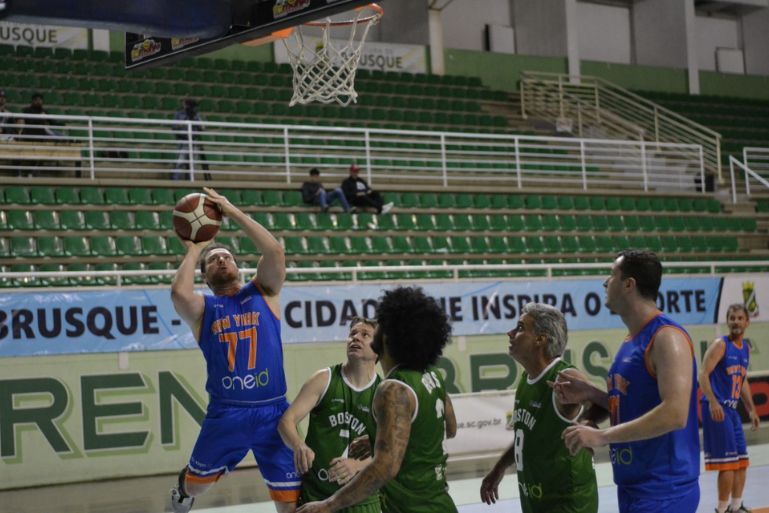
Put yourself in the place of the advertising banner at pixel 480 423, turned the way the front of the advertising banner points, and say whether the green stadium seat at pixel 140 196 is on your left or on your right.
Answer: on your right

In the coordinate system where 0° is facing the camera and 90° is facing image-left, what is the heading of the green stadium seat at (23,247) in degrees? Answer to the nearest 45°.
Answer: approximately 0°

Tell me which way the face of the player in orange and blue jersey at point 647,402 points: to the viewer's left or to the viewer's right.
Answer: to the viewer's left

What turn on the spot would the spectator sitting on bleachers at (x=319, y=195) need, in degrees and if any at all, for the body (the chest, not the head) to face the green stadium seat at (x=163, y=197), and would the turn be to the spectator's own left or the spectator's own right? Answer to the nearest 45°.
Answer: approximately 135° to the spectator's own right

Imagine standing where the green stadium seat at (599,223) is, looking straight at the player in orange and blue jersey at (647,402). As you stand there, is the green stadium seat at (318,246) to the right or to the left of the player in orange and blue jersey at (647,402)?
right

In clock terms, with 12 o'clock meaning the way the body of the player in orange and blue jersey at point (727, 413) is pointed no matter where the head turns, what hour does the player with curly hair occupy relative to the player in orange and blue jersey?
The player with curly hair is roughly at 2 o'clock from the player in orange and blue jersey.

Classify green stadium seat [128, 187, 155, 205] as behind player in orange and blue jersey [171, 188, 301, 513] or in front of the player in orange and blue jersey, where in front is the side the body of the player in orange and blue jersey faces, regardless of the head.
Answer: behind

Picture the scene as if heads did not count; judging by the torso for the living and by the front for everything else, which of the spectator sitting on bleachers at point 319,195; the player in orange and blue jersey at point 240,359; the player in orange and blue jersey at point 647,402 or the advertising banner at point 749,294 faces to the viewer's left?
the player in orange and blue jersey at point 647,402

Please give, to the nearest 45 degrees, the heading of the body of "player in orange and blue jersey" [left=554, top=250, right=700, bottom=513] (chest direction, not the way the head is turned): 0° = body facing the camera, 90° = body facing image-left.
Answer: approximately 90°

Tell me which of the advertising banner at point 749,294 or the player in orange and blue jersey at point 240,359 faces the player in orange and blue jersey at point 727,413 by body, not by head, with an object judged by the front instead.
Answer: the advertising banner
